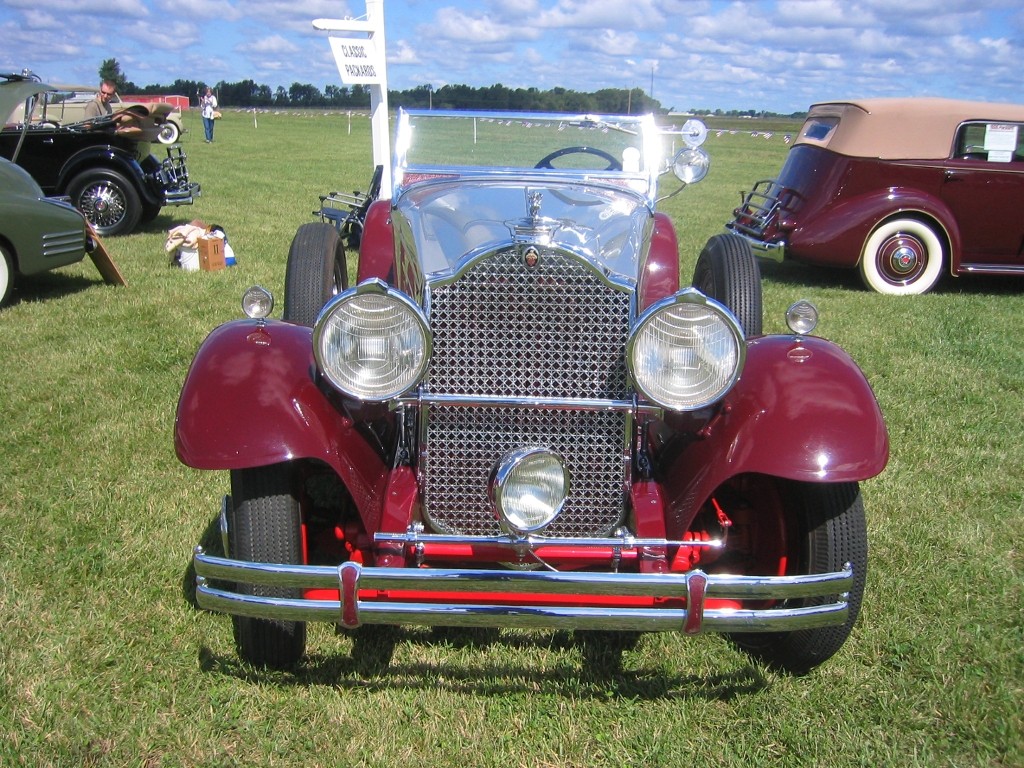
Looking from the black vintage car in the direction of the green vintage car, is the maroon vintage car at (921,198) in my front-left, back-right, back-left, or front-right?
front-left

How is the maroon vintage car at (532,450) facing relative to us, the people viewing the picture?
facing the viewer

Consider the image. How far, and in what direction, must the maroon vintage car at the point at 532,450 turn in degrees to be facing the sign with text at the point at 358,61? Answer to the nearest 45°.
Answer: approximately 180°

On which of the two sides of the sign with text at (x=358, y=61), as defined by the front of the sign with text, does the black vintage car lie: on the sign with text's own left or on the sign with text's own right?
on the sign with text's own right

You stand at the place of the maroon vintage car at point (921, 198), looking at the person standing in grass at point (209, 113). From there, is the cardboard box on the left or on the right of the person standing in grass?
left

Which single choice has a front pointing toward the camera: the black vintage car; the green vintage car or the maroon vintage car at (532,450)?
the maroon vintage car

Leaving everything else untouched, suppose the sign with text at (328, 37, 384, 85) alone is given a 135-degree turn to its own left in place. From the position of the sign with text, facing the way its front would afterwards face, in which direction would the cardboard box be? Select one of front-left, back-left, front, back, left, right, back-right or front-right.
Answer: back

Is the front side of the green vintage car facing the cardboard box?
no

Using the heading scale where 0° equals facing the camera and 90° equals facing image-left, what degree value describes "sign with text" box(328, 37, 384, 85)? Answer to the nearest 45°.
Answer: approximately 0°

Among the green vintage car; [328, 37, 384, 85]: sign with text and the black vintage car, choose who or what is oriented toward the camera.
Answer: the sign with text
